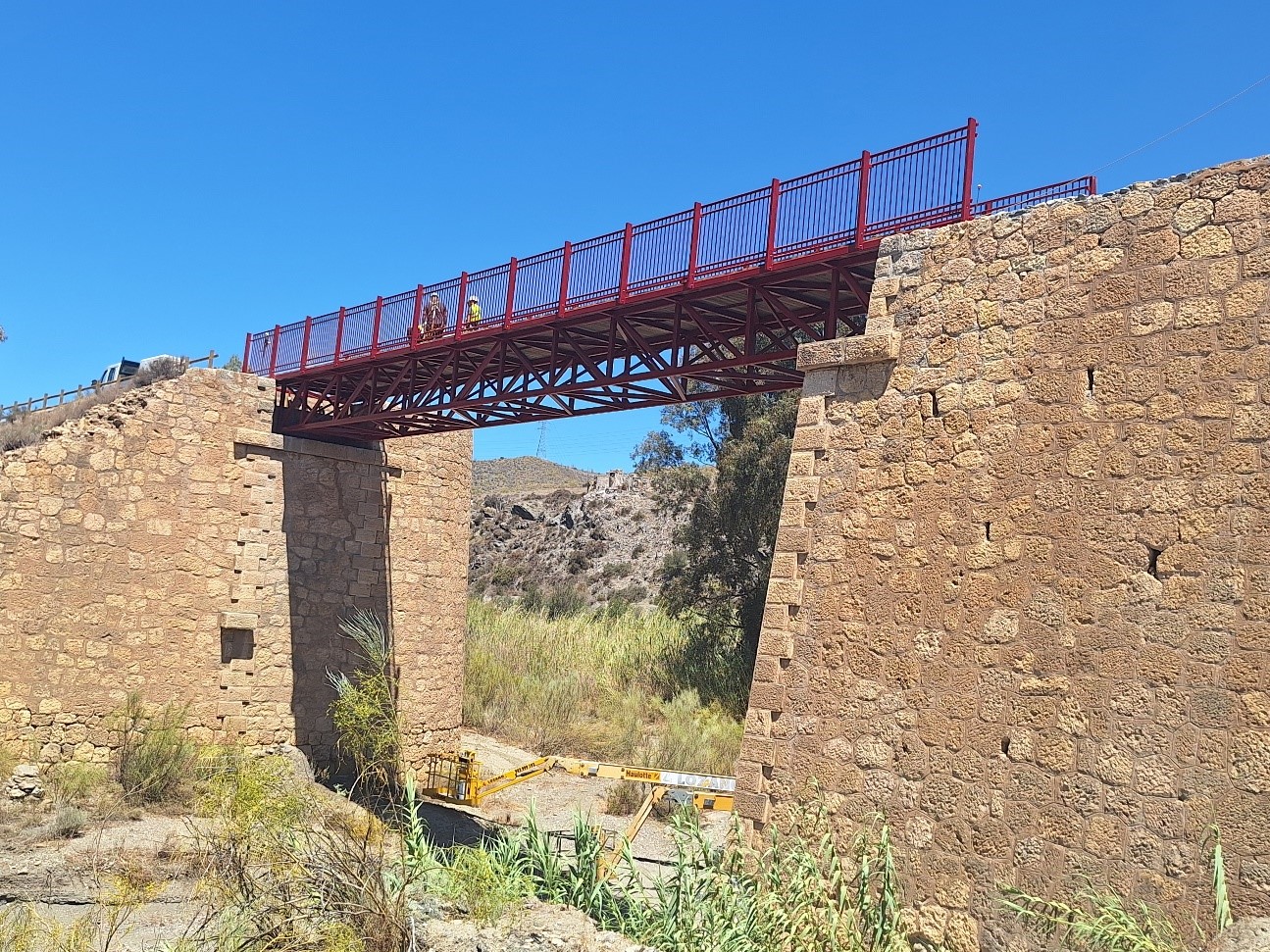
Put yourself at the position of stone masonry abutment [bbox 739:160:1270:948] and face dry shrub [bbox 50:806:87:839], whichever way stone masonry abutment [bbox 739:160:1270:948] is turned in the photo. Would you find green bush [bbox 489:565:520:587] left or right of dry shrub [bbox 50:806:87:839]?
right

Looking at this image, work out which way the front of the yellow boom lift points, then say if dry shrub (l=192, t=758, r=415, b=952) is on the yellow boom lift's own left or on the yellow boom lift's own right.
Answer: on the yellow boom lift's own left

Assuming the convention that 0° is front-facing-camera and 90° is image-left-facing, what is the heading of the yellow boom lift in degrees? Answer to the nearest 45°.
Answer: approximately 90°

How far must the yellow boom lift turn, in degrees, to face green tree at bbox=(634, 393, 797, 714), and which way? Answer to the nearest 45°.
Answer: approximately 90° to its right

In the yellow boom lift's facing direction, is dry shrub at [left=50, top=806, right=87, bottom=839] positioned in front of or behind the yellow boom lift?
in front

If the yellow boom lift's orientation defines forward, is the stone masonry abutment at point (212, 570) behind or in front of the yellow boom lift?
in front

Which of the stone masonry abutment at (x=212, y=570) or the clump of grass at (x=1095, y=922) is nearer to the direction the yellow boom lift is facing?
the stone masonry abutment

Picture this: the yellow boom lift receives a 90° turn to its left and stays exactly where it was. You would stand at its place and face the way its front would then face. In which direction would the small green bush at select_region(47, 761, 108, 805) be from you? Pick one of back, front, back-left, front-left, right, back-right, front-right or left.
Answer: right

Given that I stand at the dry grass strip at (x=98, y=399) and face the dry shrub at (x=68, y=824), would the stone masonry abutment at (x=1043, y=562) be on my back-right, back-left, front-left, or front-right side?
front-left

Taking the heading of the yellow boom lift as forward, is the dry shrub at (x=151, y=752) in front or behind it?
in front

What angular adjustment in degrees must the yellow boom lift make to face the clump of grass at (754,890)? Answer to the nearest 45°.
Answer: approximately 90° to its left
